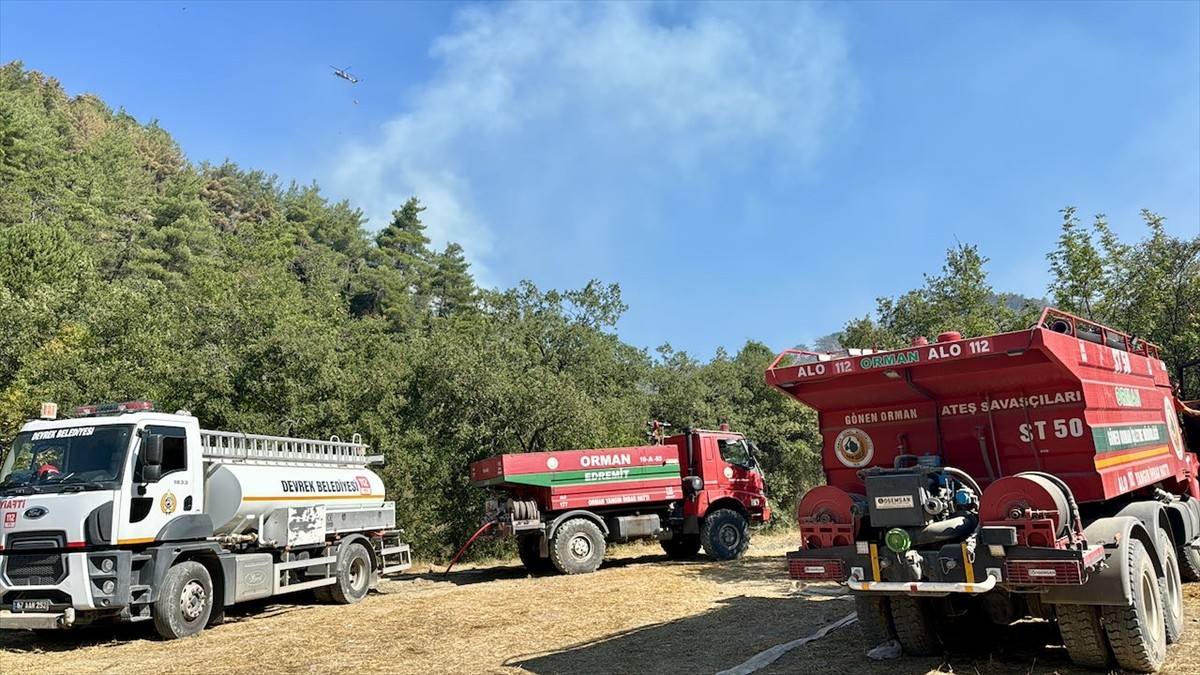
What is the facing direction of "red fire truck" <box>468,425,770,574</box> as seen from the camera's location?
facing away from the viewer and to the right of the viewer

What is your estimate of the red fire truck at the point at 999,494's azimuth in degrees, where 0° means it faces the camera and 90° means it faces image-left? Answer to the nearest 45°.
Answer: approximately 225°

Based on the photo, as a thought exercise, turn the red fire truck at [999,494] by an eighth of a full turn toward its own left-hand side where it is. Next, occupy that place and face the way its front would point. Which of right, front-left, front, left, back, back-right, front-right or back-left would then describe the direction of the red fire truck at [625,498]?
front-left

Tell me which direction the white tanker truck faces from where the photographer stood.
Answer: facing the viewer and to the left of the viewer

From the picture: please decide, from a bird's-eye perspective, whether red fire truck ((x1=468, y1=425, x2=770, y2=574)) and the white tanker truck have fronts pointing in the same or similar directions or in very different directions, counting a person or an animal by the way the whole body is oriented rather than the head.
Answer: very different directions

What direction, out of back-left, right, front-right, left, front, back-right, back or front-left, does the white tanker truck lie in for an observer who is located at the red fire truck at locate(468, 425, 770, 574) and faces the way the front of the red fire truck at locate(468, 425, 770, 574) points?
back

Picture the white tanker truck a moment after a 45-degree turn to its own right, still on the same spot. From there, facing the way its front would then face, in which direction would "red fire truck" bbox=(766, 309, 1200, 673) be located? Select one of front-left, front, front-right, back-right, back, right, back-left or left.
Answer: back-left
